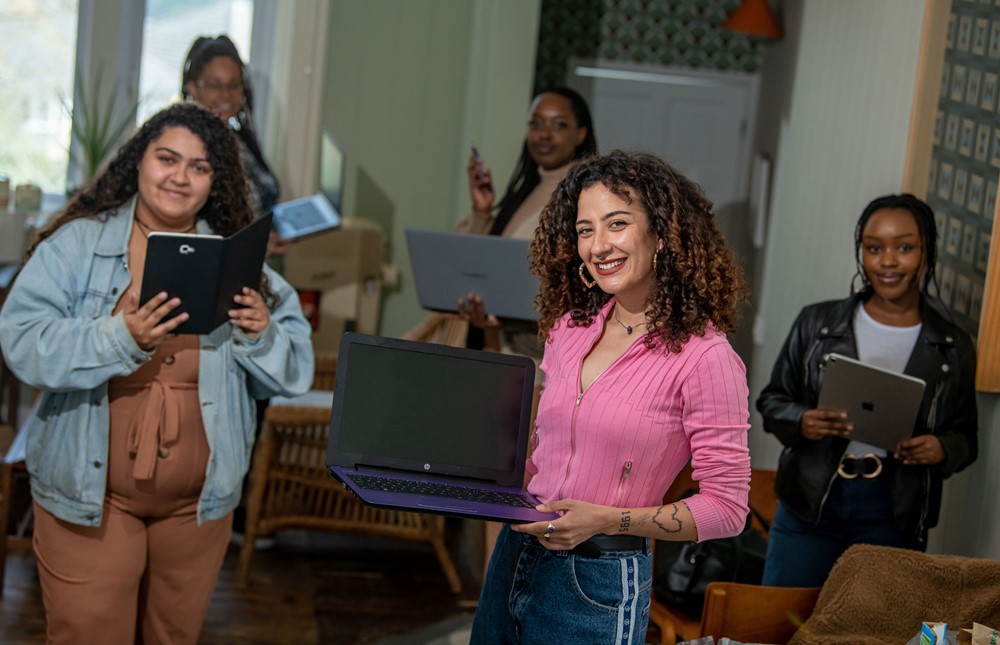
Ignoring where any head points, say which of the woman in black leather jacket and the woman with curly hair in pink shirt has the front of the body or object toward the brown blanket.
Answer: the woman in black leather jacket

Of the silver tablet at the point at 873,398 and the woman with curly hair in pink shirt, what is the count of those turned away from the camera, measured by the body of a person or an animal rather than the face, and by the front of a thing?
1

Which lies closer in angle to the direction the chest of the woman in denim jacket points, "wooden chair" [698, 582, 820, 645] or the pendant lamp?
the wooden chair

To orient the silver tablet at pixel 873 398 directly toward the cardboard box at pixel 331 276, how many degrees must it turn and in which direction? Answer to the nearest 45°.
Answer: approximately 45° to its left

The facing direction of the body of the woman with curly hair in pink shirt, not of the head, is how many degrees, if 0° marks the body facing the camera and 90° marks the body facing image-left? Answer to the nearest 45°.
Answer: approximately 45°

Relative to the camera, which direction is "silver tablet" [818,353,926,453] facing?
away from the camera
